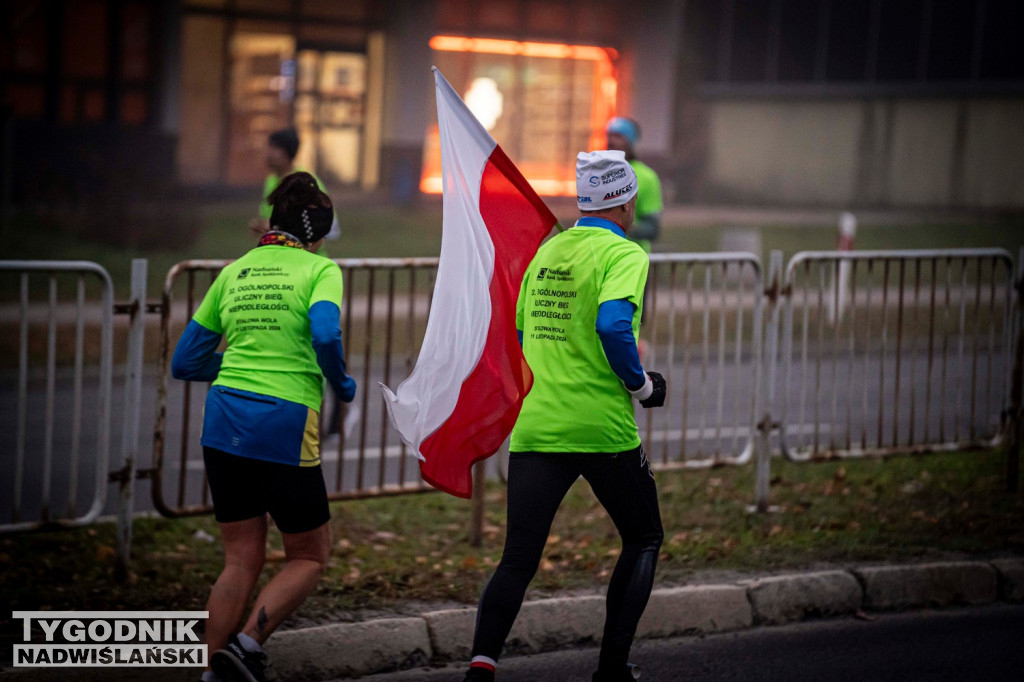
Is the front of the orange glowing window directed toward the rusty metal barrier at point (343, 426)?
yes

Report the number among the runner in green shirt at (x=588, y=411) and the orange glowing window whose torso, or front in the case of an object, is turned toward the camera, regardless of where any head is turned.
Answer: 1

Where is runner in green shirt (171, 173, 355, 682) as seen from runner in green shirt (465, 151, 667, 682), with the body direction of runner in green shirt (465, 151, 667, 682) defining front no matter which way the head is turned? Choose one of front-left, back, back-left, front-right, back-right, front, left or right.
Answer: back-left

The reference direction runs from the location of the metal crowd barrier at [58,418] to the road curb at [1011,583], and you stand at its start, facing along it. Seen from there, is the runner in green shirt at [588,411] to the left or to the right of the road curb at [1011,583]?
right

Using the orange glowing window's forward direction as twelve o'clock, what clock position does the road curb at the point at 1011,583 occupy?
The road curb is roughly at 12 o'clock from the orange glowing window.

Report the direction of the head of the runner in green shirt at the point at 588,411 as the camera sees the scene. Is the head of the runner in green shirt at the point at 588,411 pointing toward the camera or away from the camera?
away from the camera

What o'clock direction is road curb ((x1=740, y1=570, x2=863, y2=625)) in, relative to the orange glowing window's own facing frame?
The road curb is roughly at 12 o'clock from the orange glowing window.

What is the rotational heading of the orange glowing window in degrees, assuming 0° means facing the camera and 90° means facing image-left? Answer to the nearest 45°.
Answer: approximately 0°

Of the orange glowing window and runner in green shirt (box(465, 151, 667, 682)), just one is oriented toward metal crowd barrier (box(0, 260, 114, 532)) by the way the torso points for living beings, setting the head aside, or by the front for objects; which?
the orange glowing window

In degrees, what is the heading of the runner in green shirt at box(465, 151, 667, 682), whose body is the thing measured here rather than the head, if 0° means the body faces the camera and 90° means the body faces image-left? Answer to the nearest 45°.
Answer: approximately 225°

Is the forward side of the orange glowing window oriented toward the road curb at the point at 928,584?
yes
